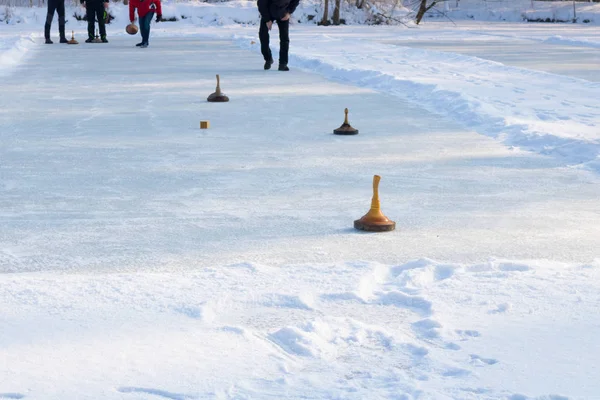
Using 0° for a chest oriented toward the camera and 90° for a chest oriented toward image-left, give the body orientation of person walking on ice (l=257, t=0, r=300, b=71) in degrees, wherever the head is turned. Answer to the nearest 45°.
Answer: approximately 0°

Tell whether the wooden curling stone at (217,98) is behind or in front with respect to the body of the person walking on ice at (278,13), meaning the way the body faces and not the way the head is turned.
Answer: in front

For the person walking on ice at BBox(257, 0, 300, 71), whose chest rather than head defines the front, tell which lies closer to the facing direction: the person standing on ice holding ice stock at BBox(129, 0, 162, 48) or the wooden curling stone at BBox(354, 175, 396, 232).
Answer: the wooden curling stone

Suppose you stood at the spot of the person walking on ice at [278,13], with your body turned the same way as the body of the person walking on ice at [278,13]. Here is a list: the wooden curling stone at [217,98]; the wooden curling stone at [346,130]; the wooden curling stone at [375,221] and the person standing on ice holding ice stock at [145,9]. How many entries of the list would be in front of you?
3

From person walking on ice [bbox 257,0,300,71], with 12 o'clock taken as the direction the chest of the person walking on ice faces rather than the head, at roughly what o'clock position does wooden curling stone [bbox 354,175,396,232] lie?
The wooden curling stone is roughly at 12 o'clock from the person walking on ice.

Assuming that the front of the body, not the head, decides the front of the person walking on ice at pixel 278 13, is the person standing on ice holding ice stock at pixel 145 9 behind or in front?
behind

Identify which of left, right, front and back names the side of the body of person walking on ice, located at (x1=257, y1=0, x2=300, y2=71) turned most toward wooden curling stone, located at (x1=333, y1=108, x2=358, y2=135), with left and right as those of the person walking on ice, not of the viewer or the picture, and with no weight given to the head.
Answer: front
